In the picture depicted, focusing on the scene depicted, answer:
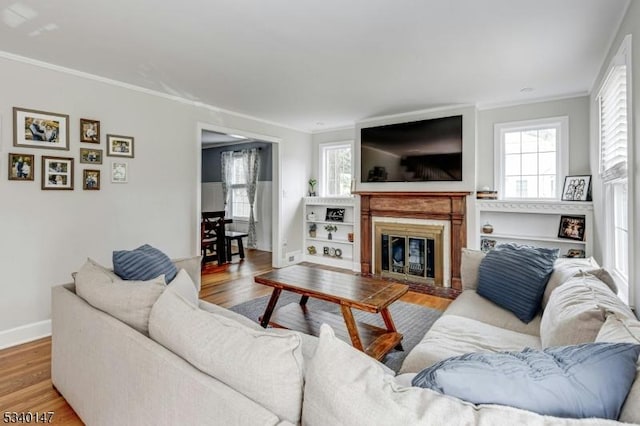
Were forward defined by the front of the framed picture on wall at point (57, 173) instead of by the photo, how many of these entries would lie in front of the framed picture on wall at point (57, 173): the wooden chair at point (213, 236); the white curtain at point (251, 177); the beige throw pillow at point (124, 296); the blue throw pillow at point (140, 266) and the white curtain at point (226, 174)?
2

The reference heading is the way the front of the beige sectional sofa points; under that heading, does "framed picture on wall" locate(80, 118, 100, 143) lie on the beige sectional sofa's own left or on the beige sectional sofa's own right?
on the beige sectional sofa's own left

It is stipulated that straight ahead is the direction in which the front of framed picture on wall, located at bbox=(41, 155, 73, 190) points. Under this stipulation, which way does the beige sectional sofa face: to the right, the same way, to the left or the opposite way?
to the left

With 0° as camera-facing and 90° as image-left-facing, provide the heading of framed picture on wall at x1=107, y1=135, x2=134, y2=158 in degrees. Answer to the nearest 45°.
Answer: approximately 315°

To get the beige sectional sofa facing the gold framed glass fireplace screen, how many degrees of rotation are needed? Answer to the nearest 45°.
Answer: approximately 45° to its left

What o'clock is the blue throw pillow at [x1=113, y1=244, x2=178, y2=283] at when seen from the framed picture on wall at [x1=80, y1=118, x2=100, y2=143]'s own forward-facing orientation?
The blue throw pillow is roughly at 1 o'clock from the framed picture on wall.

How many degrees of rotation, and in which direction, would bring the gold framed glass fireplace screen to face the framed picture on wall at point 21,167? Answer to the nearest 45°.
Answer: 0° — it already faces it

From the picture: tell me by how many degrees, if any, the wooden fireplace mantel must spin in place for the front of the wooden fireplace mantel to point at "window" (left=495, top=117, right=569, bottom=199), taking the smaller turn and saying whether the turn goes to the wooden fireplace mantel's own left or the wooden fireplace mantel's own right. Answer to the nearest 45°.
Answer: approximately 135° to the wooden fireplace mantel's own left

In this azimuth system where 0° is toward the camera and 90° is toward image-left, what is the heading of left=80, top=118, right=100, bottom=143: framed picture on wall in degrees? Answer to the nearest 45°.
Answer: approximately 315°
